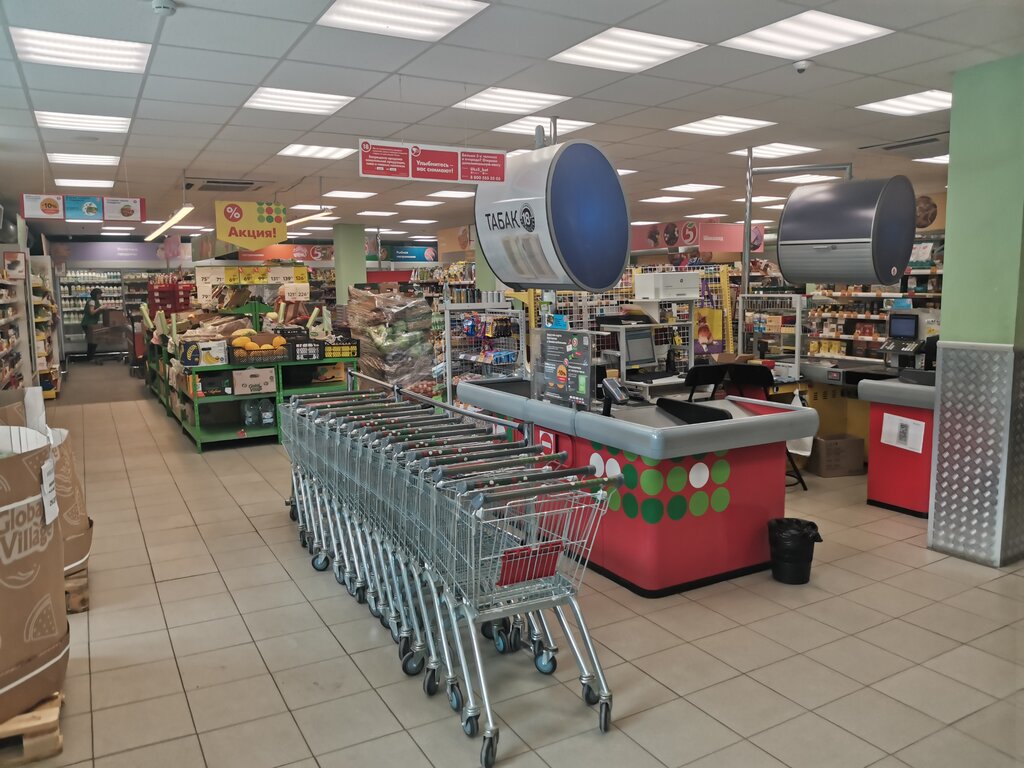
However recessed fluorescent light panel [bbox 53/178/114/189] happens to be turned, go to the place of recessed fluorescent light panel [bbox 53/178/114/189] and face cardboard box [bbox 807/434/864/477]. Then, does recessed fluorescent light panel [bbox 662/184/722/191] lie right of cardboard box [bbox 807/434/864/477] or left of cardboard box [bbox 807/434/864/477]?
left

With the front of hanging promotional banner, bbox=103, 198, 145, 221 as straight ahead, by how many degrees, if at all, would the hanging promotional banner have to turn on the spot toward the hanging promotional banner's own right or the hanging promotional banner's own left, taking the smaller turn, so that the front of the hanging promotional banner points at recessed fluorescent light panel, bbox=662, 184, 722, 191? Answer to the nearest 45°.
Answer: approximately 90° to the hanging promotional banner's own left

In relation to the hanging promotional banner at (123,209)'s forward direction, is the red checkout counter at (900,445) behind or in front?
in front

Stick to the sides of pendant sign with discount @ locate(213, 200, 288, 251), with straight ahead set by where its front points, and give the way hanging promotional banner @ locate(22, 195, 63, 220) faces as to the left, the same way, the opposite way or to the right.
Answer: the same way

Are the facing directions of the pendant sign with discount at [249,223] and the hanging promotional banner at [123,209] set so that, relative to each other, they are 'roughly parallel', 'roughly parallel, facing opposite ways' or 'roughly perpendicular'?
roughly parallel

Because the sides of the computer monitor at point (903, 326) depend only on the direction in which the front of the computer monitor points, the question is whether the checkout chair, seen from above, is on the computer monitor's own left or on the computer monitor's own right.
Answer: on the computer monitor's own right

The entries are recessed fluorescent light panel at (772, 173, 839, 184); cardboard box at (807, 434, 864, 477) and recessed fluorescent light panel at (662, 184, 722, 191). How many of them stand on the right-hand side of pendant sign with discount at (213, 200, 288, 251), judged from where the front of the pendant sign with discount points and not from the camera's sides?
0

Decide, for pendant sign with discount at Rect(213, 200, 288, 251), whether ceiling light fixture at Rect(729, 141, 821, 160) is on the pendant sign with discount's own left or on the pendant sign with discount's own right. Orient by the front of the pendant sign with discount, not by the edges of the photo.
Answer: on the pendant sign with discount's own left

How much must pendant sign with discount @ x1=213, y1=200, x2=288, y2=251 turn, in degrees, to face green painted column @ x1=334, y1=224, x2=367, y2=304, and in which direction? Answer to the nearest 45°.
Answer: approximately 180°

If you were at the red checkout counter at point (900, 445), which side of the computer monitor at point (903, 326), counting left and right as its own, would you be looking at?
front

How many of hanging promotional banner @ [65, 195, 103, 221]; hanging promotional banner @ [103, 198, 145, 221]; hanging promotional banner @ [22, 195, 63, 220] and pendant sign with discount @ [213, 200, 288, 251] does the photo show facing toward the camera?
4

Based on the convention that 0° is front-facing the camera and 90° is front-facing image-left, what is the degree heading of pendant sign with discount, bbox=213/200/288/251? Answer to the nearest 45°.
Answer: approximately 0°

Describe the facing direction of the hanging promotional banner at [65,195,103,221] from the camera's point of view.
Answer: facing the viewer

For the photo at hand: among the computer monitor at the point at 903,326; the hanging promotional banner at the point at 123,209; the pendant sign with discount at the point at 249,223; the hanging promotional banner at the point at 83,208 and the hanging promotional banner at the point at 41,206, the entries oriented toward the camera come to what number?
5

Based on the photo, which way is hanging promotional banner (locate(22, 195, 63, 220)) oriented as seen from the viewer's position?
toward the camera

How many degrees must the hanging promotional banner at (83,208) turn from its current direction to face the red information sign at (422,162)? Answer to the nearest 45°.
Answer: approximately 45° to its left

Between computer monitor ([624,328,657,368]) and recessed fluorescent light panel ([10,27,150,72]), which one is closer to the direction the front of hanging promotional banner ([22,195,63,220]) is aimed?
the recessed fluorescent light panel

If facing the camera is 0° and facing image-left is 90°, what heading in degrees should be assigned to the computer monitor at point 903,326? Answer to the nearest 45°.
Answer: approximately 0°
